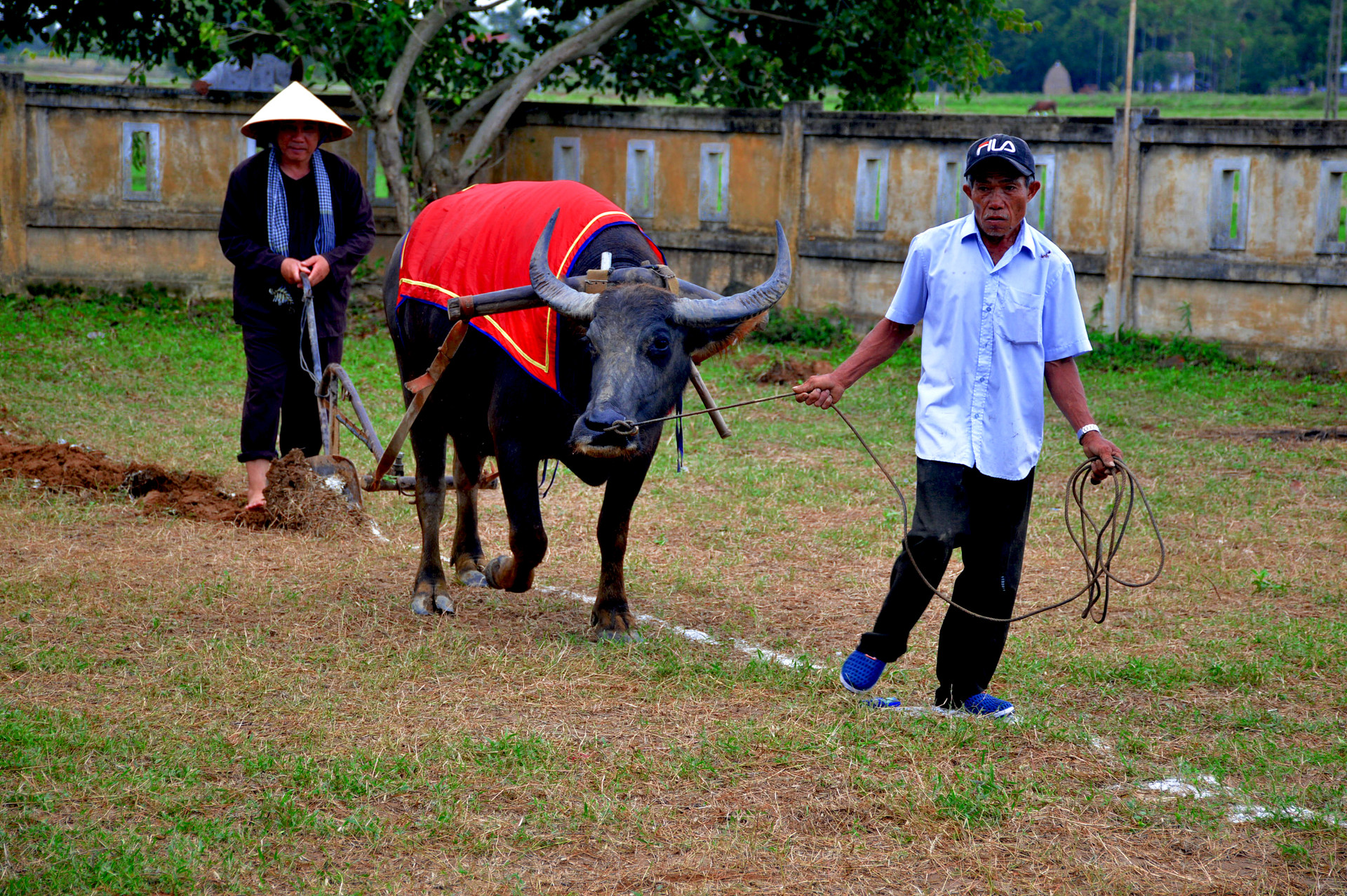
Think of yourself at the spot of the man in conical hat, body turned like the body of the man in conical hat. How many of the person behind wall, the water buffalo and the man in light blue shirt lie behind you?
1

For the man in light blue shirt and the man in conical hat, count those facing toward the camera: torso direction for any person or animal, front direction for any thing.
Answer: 2

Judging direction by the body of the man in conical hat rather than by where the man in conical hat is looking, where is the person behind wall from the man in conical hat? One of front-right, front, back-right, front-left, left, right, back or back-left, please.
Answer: back

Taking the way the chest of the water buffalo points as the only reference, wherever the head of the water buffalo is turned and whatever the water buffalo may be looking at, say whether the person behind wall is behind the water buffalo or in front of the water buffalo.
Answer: behind

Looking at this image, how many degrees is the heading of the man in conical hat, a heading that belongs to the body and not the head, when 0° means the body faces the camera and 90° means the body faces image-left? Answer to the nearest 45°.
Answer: approximately 0°
